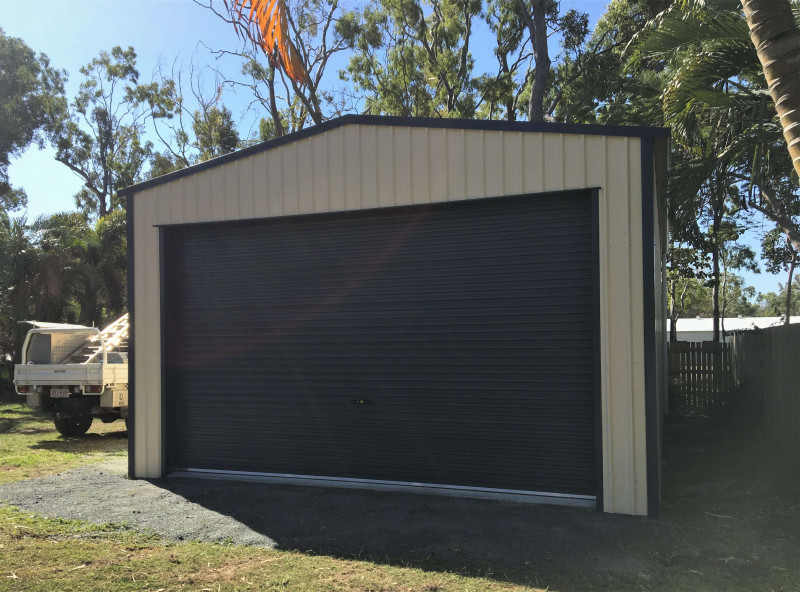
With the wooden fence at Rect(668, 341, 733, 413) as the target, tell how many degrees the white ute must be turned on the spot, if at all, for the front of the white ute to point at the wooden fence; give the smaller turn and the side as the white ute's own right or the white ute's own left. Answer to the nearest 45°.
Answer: approximately 45° to the white ute's own right

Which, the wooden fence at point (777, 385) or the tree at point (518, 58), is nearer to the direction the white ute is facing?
the tree

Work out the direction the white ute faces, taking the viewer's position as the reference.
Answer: facing away from the viewer and to the right of the viewer

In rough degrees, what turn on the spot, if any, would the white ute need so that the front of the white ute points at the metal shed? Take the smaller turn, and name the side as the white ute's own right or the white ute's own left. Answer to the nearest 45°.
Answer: approximately 90° to the white ute's own right

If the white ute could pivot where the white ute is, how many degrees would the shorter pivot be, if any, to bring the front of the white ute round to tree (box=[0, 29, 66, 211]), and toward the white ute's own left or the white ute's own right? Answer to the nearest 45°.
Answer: approximately 45° to the white ute's own left

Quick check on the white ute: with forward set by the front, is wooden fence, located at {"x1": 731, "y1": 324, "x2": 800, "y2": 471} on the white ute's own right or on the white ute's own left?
on the white ute's own right

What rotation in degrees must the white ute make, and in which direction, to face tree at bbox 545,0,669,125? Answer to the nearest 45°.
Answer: approximately 45° to its right

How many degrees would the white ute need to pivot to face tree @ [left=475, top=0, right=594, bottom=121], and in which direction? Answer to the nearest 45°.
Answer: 0° — it already faces it

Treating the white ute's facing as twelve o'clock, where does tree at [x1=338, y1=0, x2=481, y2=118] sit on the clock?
The tree is roughly at 12 o'clock from the white ute.
